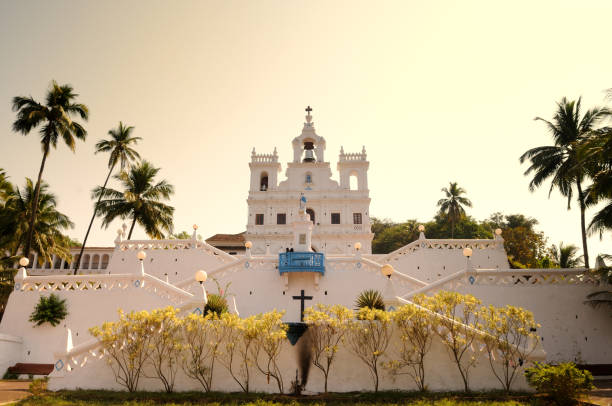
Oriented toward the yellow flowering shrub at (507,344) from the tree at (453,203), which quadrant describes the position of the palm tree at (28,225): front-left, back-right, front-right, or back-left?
front-right

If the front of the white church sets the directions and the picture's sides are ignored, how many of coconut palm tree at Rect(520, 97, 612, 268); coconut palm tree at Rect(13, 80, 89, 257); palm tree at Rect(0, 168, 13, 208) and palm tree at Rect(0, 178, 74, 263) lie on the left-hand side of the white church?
1

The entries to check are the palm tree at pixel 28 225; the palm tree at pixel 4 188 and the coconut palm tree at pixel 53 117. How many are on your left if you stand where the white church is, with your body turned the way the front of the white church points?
0

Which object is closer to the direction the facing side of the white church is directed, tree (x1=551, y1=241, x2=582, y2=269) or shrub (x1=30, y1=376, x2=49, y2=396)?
the shrub

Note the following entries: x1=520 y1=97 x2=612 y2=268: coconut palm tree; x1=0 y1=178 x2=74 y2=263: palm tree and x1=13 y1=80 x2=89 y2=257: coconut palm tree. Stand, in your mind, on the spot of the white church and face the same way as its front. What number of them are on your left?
1

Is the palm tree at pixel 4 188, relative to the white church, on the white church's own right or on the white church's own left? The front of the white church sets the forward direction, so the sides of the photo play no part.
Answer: on the white church's own right

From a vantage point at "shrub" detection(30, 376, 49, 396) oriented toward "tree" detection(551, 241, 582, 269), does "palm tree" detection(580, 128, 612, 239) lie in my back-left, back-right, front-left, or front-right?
front-right

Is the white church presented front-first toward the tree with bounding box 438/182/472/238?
no

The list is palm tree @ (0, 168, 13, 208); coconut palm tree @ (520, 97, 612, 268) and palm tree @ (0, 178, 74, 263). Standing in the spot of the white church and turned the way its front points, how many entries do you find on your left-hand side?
1

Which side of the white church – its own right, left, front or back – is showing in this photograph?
front

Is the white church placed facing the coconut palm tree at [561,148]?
no

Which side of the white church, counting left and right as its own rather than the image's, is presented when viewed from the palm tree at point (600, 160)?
left

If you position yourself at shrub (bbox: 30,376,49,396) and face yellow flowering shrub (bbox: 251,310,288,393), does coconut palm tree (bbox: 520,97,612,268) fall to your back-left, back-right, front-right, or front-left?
front-left

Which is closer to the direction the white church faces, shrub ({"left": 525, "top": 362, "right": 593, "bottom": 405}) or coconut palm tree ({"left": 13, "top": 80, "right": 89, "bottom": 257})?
the shrub

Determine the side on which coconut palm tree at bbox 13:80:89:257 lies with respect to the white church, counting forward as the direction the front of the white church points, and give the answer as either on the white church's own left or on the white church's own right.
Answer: on the white church's own right

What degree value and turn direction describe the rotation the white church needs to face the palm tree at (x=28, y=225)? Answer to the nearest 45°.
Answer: approximately 135° to its right
